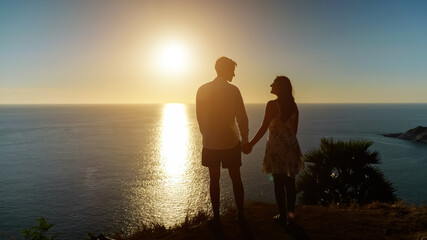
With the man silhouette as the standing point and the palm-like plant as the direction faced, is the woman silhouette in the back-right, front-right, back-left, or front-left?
front-right

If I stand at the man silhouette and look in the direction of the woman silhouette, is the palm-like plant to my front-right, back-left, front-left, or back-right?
front-left

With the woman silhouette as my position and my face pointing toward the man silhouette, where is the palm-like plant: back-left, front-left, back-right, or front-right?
back-right

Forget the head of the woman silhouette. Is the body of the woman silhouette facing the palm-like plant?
no

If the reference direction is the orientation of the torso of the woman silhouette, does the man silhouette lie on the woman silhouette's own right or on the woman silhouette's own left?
on the woman silhouette's own left

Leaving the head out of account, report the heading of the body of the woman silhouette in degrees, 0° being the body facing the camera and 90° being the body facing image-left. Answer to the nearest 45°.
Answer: approximately 135°
